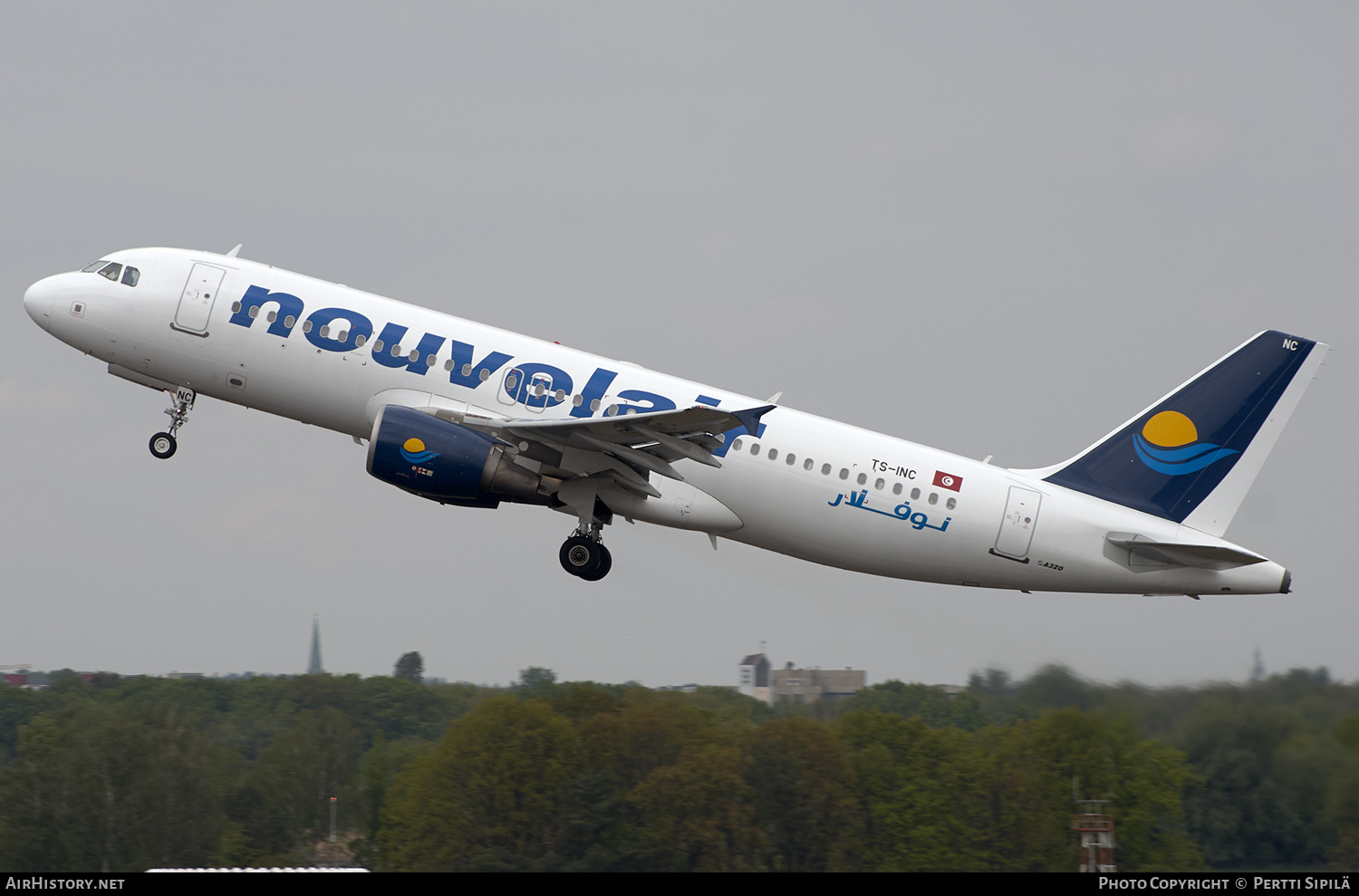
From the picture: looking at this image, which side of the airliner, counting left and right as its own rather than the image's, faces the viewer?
left
